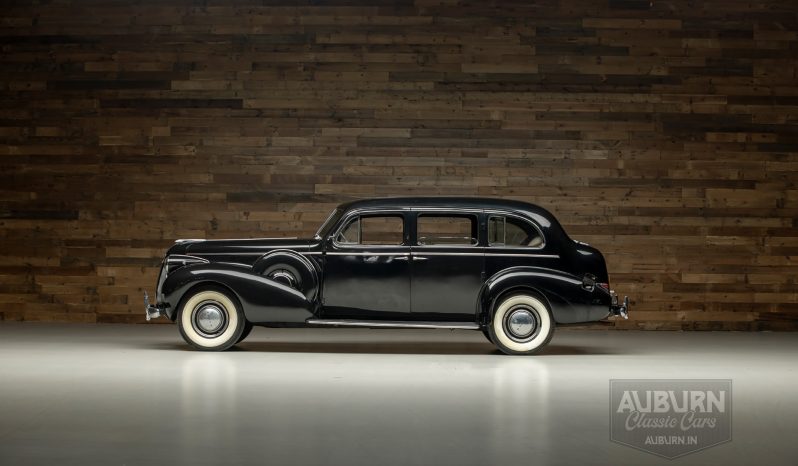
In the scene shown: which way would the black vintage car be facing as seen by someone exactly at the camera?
facing to the left of the viewer
